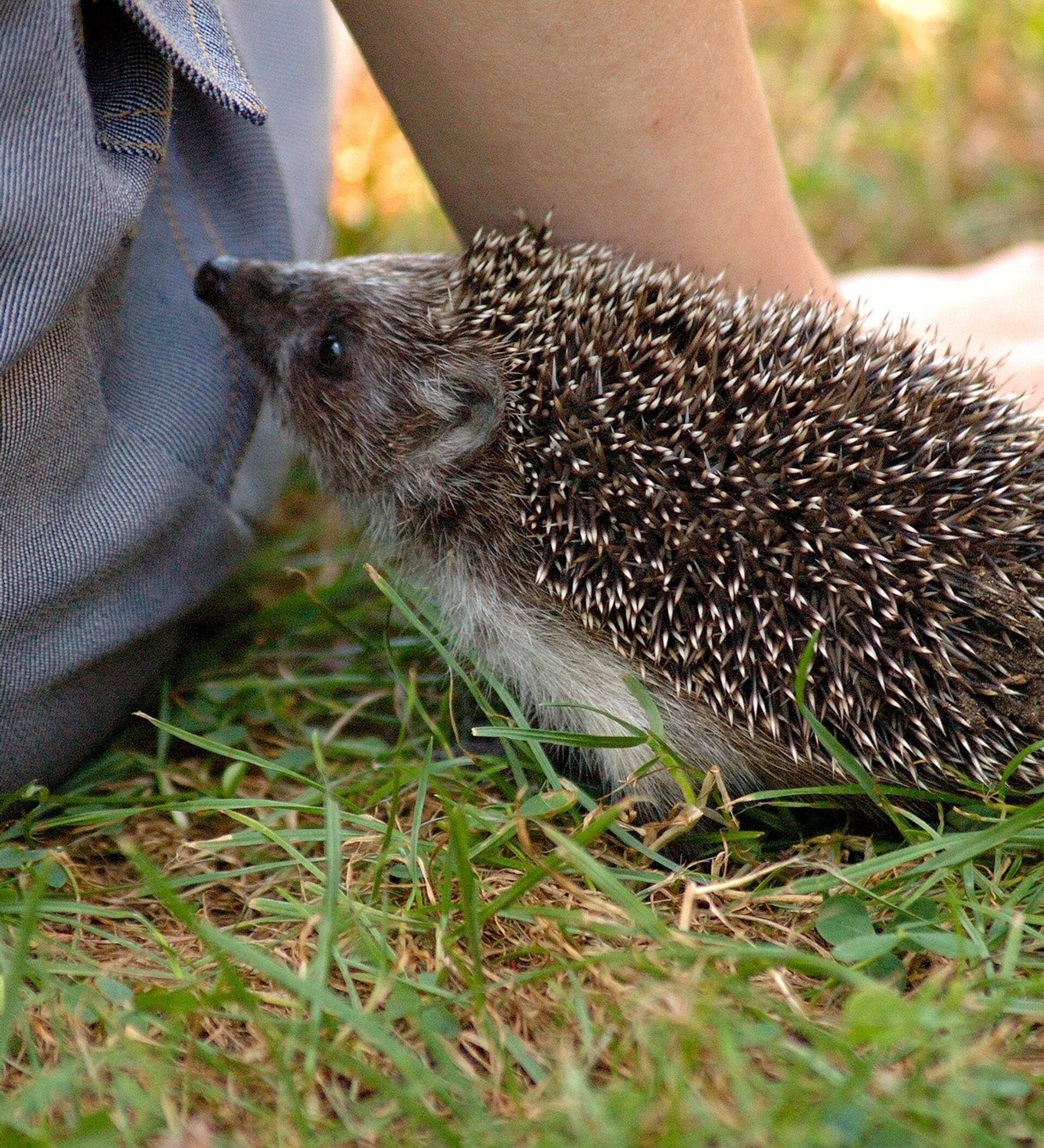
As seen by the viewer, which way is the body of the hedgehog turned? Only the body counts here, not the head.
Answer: to the viewer's left

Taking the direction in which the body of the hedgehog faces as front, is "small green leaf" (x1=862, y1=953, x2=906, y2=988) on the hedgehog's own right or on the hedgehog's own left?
on the hedgehog's own left

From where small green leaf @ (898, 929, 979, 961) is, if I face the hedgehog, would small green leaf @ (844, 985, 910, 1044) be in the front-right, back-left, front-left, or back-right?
back-left

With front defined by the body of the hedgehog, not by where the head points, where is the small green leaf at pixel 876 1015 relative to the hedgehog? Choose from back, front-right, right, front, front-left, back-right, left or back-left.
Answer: left

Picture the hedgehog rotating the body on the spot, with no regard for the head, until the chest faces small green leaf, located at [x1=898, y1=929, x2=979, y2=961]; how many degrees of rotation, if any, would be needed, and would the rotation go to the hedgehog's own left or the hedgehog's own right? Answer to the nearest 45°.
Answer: approximately 90° to the hedgehog's own left
